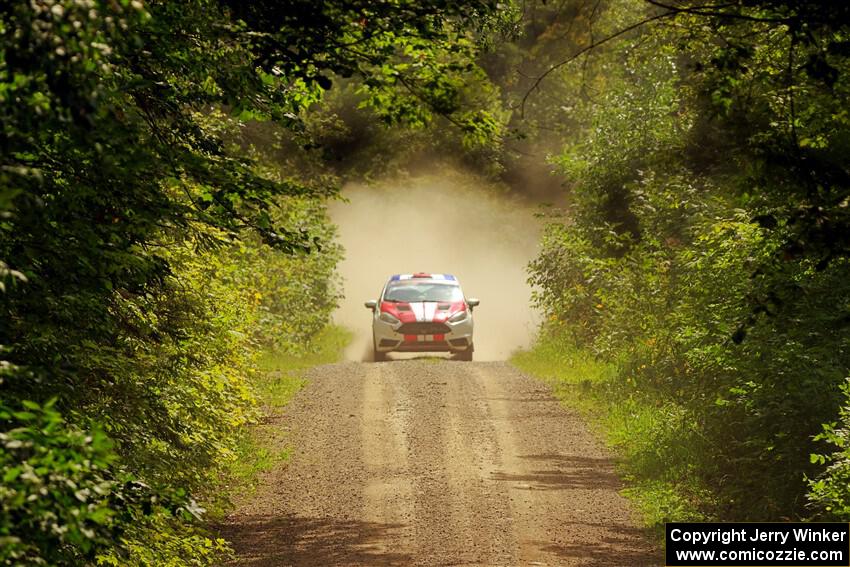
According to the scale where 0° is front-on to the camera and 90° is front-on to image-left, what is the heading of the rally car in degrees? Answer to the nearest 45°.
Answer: approximately 0°
